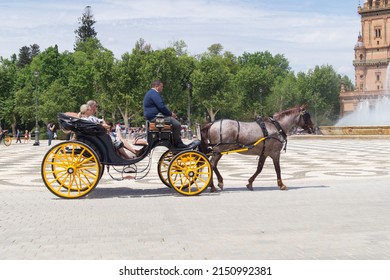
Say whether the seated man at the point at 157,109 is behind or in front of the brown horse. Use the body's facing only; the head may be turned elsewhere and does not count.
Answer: behind

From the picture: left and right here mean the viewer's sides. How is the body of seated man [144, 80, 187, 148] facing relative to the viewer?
facing to the right of the viewer

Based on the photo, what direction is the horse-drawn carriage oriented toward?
to the viewer's right

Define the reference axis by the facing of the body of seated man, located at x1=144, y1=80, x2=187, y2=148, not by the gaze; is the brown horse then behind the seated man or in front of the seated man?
in front

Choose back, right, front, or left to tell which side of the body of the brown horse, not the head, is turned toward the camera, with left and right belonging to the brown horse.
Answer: right
